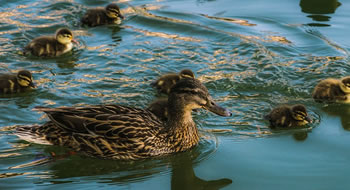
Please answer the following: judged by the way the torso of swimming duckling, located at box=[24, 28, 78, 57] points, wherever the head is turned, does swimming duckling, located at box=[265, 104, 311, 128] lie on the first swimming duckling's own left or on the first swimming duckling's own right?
on the first swimming duckling's own right

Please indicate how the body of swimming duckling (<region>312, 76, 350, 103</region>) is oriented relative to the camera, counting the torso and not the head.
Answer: to the viewer's right

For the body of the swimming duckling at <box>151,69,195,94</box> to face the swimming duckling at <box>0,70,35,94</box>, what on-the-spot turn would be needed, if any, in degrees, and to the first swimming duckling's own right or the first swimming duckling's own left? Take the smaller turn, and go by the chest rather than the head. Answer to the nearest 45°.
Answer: approximately 180°

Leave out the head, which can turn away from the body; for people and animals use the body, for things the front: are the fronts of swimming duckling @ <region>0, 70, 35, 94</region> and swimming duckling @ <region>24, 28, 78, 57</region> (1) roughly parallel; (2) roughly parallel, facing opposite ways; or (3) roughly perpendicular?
roughly parallel

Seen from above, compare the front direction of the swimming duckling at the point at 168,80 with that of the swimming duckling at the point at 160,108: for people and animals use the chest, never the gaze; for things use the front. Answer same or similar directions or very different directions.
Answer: same or similar directions

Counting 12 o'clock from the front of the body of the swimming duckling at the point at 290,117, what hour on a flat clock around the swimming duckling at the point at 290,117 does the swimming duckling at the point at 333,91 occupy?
the swimming duckling at the point at 333,91 is roughly at 10 o'clock from the swimming duckling at the point at 290,117.

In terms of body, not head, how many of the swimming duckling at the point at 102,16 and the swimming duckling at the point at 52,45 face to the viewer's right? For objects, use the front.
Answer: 2

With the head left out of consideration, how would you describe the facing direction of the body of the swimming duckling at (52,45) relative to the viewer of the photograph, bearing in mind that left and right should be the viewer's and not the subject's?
facing to the right of the viewer

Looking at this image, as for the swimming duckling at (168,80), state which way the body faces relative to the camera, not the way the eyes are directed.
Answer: to the viewer's right

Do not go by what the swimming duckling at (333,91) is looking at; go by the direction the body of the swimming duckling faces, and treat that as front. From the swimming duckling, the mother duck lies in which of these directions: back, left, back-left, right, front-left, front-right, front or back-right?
back-right

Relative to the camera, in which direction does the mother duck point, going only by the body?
to the viewer's right

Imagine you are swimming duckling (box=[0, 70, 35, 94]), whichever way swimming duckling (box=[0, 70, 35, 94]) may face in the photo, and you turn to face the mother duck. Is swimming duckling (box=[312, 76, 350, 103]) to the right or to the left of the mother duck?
left

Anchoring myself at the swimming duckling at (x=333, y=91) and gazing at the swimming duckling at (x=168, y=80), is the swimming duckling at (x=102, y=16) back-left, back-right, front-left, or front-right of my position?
front-right

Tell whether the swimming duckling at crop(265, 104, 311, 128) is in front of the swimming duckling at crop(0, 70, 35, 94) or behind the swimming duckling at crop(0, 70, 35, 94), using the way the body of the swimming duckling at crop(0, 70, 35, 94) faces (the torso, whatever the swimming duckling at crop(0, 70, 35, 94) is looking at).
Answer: in front

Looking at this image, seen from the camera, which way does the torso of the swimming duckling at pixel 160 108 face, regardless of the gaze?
to the viewer's right

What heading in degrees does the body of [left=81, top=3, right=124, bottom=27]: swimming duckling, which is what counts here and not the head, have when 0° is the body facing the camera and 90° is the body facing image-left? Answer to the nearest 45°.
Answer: approximately 270°

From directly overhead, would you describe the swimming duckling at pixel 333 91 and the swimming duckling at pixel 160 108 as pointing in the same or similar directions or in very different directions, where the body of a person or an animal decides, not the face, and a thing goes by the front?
same or similar directions
